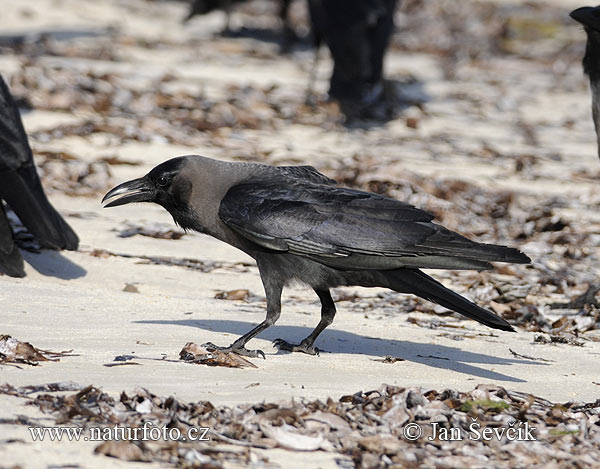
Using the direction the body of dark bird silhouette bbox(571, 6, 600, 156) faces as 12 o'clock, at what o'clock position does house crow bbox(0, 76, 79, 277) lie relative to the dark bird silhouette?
The house crow is roughly at 11 o'clock from the dark bird silhouette.

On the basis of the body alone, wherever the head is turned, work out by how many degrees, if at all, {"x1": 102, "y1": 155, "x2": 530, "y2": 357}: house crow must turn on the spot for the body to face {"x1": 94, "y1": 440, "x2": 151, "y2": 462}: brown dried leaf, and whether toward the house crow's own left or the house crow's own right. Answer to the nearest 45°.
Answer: approximately 90° to the house crow's own left

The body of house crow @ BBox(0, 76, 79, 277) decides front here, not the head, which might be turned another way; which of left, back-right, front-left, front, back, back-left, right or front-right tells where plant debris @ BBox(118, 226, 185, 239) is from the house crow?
back-right

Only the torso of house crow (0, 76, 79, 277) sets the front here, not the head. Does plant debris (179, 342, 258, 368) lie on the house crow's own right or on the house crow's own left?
on the house crow's own left

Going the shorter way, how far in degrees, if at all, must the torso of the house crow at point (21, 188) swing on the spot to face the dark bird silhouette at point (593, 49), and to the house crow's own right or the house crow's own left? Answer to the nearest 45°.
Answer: approximately 180°

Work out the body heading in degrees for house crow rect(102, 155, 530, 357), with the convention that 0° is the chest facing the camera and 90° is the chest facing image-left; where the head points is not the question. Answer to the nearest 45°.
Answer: approximately 90°

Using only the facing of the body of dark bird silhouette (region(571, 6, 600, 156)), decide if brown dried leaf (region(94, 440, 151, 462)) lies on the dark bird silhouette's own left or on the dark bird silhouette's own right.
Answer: on the dark bird silhouette's own left

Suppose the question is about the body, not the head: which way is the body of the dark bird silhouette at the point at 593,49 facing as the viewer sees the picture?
to the viewer's left

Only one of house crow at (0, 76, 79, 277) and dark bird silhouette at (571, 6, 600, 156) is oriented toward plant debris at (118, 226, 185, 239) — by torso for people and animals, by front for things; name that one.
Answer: the dark bird silhouette

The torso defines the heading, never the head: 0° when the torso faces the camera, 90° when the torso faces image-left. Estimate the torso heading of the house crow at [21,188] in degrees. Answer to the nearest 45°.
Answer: approximately 90°
